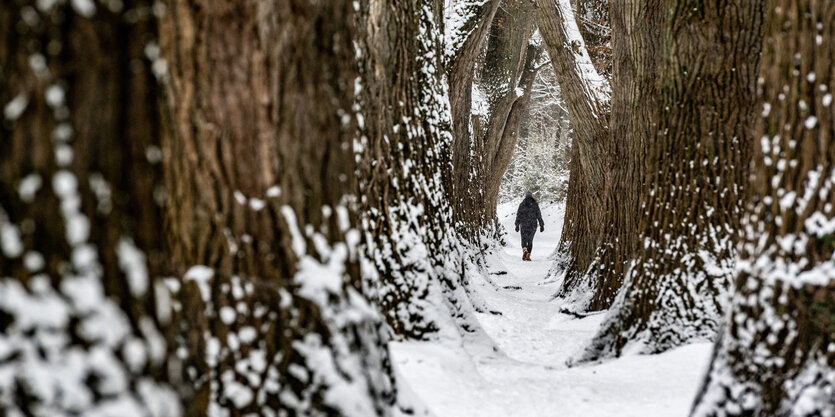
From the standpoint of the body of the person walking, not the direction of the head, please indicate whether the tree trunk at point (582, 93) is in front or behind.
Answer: behind

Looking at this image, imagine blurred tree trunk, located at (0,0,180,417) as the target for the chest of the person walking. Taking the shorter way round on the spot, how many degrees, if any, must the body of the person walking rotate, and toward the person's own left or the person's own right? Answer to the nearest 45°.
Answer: approximately 180°

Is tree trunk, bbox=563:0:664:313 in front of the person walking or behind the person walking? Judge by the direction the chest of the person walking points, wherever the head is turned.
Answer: behind

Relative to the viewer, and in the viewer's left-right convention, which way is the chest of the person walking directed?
facing away from the viewer

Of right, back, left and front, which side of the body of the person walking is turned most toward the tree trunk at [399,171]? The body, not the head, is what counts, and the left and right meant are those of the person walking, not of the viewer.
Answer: back

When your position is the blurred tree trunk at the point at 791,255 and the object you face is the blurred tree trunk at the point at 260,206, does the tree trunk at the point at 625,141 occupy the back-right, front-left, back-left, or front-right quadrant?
back-right

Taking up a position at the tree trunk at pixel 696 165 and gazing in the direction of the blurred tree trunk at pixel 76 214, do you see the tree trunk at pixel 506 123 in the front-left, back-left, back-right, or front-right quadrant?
back-right

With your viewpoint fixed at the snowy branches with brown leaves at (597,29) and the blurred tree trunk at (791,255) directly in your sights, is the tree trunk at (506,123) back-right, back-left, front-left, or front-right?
back-right

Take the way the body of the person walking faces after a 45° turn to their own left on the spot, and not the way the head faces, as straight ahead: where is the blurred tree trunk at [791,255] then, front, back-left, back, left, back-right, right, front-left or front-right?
back-left

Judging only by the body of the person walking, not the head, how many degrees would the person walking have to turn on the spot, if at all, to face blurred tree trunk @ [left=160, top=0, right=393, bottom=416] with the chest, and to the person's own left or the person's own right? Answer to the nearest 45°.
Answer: approximately 180°
